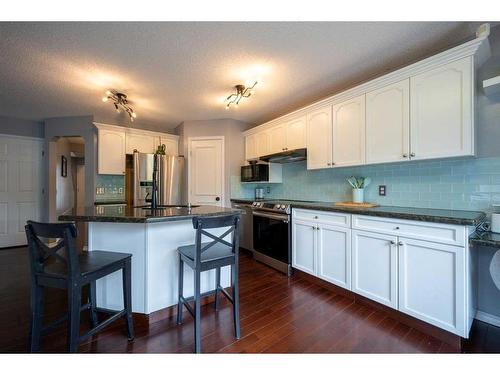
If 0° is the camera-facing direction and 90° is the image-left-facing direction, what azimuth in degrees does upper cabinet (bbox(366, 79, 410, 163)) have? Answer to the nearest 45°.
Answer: approximately 45°

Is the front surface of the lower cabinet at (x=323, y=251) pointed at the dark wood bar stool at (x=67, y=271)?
yes

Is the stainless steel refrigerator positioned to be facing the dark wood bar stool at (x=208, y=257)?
yes

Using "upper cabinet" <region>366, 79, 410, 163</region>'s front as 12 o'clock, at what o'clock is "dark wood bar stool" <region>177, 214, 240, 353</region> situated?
The dark wood bar stool is roughly at 12 o'clock from the upper cabinet.

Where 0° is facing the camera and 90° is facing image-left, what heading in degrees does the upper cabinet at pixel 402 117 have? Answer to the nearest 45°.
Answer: approximately 45°

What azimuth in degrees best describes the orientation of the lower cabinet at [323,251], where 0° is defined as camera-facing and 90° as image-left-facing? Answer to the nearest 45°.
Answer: approximately 45°

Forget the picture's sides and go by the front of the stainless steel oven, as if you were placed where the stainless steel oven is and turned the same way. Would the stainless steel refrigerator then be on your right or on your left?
on your right

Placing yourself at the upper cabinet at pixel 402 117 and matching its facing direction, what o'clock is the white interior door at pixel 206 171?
The white interior door is roughly at 2 o'clock from the upper cabinet.

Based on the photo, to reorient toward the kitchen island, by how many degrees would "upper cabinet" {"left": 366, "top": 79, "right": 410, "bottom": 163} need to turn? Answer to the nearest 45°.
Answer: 0° — it already faces it

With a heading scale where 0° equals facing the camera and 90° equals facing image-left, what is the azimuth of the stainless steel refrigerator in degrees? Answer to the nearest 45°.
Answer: approximately 0°
